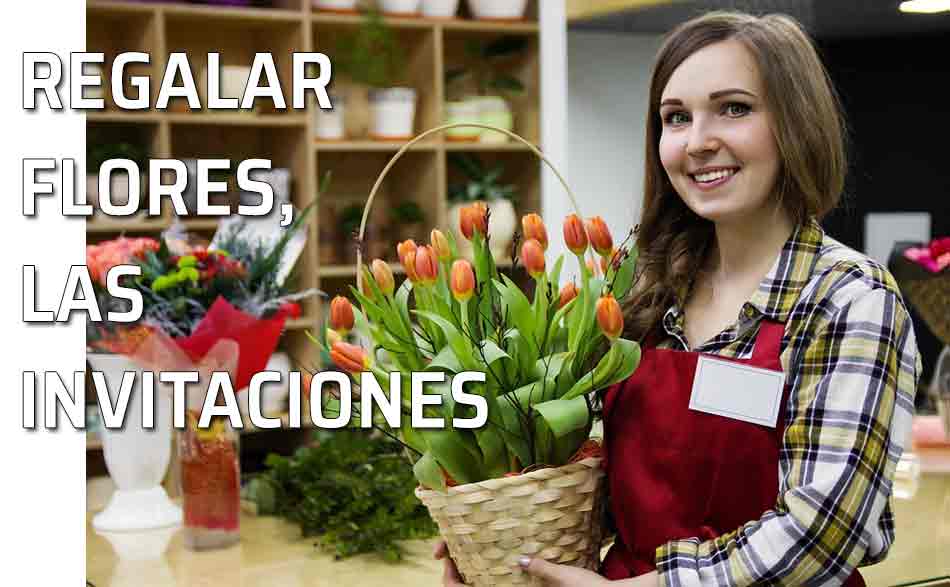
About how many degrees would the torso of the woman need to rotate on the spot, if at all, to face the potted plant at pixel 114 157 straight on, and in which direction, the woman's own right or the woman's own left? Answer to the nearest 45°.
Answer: approximately 90° to the woman's own right

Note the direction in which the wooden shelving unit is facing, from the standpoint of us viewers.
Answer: facing the viewer

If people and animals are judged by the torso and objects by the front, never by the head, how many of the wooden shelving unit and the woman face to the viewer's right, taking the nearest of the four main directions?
0

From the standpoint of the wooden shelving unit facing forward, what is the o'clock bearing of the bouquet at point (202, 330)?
The bouquet is roughly at 12 o'clock from the wooden shelving unit.

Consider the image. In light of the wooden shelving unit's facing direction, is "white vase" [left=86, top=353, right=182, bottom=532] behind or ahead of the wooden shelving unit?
ahead

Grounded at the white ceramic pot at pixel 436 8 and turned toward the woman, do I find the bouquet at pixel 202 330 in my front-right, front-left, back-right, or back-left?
front-right

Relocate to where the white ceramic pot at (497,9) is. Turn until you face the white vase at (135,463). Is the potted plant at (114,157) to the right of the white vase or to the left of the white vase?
right

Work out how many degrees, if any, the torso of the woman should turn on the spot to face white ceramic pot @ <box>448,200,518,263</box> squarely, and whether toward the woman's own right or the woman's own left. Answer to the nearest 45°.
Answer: approximately 135° to the woman's own right

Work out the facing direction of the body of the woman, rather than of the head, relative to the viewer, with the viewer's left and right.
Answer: facing the viewer and to the left of the viewer

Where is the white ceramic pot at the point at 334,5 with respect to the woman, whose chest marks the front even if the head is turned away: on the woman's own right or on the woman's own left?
on the woman's own right

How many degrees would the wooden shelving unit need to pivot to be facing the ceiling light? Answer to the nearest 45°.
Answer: approximately 45° to its left

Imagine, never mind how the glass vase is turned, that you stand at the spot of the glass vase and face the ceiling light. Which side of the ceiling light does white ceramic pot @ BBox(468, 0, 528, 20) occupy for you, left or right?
left

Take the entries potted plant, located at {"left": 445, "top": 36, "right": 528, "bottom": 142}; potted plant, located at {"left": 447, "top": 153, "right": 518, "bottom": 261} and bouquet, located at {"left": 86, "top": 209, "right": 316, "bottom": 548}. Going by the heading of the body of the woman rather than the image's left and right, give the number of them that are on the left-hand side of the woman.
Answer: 0
